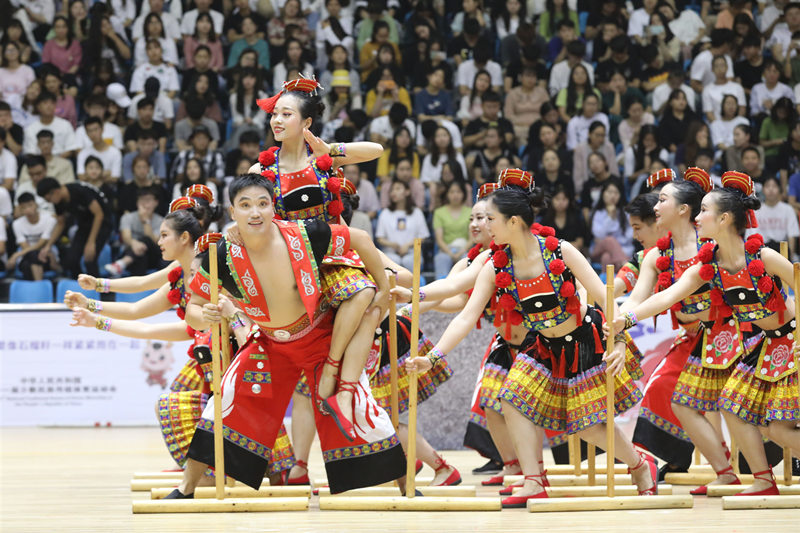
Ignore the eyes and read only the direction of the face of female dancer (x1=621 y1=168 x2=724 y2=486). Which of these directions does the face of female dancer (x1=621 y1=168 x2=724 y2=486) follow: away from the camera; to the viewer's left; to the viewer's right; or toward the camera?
to the viewer's left

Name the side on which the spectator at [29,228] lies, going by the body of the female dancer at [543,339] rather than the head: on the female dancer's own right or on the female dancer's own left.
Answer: on the female dancer's own right

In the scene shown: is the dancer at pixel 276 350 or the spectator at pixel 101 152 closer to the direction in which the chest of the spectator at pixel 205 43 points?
the dancer

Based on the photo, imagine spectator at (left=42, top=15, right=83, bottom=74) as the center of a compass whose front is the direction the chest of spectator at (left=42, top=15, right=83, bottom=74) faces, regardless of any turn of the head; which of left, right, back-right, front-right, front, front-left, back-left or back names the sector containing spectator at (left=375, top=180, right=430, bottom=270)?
front-left

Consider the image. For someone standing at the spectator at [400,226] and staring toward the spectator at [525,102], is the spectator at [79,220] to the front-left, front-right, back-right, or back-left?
back-left

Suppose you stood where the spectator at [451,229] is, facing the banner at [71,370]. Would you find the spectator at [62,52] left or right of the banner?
right
